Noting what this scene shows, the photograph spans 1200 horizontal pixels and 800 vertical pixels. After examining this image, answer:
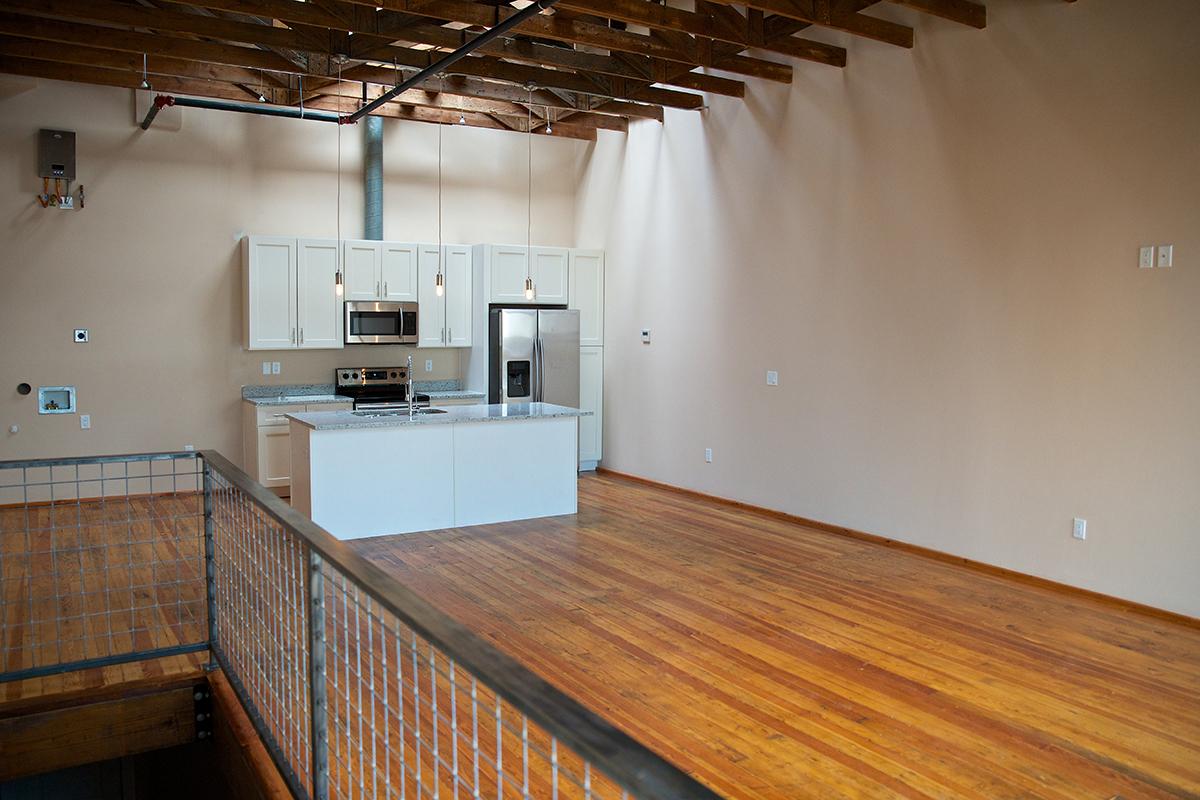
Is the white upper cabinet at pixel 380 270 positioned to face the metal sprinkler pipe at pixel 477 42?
yes

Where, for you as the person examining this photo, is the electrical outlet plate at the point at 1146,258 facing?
facing the viewer and to the left of the viewer

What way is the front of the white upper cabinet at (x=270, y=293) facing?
toward the camera

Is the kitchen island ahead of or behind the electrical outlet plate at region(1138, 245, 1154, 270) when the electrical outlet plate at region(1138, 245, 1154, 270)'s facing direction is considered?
ahead

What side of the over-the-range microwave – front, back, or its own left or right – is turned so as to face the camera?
front

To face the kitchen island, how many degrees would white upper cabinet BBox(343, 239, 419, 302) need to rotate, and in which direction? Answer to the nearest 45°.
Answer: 0° — it already faces it

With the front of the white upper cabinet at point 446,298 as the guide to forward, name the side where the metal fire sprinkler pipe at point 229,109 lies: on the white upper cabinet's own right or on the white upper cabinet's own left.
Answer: on the white upper cabinet's own right

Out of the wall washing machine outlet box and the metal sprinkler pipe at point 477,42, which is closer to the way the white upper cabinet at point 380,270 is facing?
the metal sprinkler pipe

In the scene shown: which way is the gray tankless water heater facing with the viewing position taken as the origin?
facing the viewer

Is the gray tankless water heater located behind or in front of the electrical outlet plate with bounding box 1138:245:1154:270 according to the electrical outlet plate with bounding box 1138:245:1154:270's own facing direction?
in front
